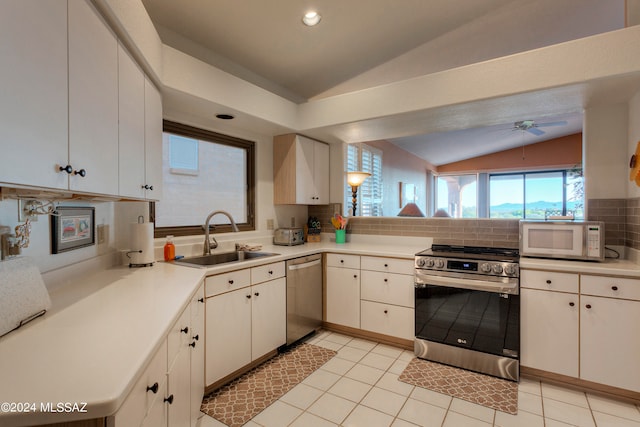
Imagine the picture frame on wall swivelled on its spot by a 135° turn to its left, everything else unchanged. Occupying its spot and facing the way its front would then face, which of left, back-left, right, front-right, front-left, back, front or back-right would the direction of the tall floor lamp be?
right

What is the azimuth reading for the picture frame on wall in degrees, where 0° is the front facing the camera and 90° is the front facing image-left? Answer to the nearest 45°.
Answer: approximately 315°

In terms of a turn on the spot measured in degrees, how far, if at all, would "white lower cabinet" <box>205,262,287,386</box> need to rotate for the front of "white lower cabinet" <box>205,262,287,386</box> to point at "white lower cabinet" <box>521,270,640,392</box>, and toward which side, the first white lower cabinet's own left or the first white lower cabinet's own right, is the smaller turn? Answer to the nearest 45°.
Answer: approximately 45° to the first white lower cabinet's own left

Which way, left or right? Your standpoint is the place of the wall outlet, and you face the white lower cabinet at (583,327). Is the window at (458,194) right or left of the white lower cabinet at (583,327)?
left

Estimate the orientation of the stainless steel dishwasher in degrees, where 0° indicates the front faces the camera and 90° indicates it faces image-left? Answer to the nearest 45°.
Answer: approximately 315°

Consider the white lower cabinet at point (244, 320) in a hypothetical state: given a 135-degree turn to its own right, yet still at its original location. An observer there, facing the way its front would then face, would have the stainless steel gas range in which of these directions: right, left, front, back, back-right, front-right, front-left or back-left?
back

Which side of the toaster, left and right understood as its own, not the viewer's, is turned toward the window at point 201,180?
right

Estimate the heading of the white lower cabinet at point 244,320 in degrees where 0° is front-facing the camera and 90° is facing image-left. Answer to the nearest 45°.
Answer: approximately 315°
